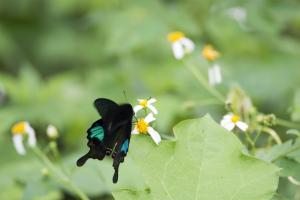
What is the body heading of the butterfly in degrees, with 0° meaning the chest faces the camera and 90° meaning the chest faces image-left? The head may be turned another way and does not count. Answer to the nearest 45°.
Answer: approximately 225°

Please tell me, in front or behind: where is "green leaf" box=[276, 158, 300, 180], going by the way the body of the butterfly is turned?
in front

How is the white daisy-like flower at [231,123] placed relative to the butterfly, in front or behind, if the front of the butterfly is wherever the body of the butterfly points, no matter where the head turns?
in front
